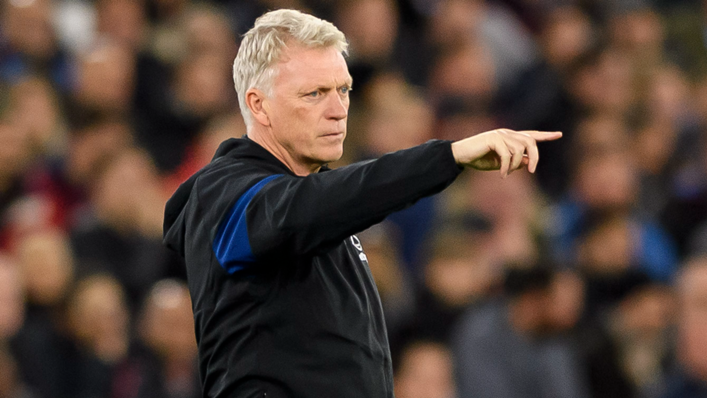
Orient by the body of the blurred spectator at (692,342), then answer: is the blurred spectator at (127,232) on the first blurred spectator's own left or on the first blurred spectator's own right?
on the first blurred spectator's own right

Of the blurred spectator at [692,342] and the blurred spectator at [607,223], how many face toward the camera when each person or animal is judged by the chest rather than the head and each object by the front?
2

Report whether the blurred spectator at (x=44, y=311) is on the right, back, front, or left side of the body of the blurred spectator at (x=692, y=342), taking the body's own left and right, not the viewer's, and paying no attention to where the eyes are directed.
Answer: right

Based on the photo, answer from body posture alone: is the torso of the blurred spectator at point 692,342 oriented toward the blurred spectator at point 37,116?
no

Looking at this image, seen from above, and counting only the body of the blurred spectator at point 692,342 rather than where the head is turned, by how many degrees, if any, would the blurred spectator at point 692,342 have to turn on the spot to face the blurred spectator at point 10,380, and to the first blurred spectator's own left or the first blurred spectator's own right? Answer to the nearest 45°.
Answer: approximately 90° to the first blurred spectator's own right

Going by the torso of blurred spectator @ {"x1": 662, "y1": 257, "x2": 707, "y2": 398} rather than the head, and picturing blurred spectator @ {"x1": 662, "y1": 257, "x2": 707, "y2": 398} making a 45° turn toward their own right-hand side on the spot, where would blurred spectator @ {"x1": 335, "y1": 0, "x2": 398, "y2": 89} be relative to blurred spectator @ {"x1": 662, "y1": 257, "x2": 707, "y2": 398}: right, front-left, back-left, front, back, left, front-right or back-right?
right

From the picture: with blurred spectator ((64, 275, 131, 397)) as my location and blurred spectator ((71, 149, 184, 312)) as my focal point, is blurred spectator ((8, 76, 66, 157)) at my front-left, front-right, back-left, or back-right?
front-left

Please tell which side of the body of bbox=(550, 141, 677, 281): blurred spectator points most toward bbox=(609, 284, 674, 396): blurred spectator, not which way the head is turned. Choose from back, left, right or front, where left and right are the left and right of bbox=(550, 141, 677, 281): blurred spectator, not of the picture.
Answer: front

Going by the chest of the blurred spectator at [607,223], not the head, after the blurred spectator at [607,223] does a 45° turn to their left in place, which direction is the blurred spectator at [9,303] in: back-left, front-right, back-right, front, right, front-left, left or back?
right

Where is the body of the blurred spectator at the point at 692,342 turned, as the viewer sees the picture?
toward the camera

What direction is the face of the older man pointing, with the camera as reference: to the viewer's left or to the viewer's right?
to the viewer's right

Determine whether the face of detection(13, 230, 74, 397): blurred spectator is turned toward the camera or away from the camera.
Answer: toward the camera

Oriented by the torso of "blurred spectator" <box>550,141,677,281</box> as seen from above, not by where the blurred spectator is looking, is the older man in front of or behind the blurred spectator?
in front

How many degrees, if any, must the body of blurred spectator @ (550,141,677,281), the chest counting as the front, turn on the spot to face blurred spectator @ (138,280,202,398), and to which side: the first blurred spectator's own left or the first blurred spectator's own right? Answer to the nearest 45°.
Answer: approximately 45° to the first blurred spectator's own right

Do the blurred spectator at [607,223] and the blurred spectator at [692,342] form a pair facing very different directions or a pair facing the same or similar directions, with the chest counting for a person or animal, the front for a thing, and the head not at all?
same or similar directions
